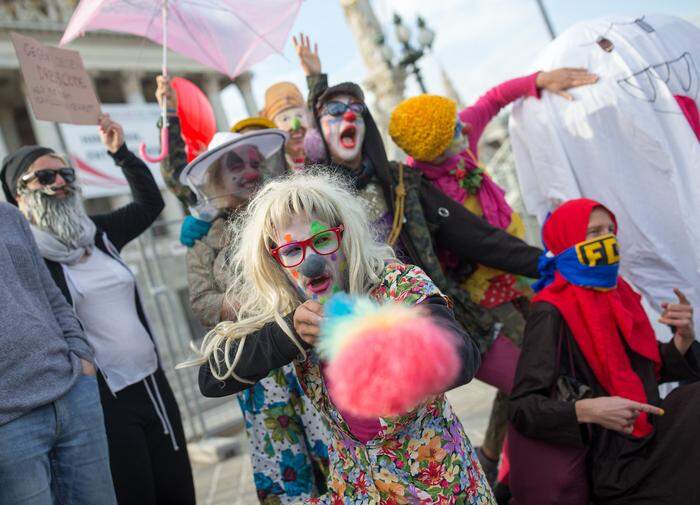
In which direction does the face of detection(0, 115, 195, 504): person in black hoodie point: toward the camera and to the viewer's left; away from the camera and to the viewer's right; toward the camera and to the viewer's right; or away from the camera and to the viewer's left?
toward the camera and to the viewer's right

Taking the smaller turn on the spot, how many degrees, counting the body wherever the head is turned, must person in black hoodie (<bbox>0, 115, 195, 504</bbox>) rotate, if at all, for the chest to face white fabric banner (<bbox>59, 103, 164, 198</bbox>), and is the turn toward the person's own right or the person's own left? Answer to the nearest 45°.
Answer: approximately 135° to the person's own left

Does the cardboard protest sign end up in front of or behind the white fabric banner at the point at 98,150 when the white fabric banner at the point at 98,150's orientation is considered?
in front

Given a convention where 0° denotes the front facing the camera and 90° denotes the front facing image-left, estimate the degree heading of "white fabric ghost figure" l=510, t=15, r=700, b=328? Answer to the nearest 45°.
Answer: approximately 0°

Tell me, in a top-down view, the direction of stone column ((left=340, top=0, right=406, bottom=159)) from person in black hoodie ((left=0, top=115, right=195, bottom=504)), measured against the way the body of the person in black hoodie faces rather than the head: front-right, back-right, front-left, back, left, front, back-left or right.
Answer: left

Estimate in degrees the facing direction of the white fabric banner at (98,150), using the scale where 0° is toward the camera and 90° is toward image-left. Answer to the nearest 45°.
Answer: approximately 0°

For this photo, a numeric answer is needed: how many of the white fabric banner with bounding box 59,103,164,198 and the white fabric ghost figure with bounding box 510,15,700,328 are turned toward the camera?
2

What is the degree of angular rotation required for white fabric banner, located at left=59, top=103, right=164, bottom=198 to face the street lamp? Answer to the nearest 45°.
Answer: approximately 135° to its left

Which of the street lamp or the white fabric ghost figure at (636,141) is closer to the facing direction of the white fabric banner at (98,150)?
the white fabric ghost figure

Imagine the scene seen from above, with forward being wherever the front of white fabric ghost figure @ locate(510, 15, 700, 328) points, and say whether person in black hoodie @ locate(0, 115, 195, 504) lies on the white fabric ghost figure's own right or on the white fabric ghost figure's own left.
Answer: on the white fabric ghost figure's own right

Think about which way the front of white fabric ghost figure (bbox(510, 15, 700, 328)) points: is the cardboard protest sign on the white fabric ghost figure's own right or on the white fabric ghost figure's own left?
on the white fabric ghost figure's own right

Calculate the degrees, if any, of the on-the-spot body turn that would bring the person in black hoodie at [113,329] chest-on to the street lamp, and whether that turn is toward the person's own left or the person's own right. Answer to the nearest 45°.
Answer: approximately 90° to the person's own left
